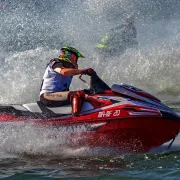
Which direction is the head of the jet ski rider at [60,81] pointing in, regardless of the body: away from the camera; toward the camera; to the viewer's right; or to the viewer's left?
to the viewer's right

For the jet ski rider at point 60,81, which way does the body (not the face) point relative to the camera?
to the viewer's right
